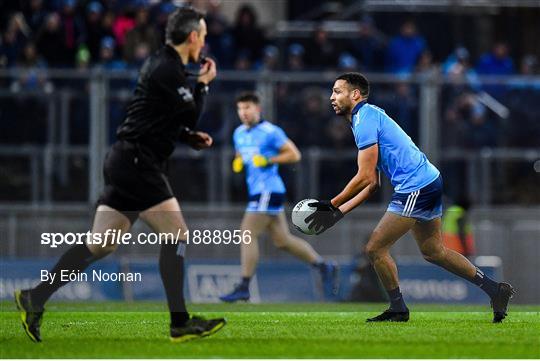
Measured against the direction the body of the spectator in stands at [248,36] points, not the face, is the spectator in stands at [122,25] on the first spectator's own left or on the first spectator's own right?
on the first spectator's own right

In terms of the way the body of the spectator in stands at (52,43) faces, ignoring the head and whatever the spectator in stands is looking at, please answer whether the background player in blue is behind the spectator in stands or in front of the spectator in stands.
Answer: in front

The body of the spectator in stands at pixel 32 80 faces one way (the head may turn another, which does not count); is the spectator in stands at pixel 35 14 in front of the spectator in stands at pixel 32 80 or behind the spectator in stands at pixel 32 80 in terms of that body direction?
behind

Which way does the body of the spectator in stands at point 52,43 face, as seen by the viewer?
toward the camera

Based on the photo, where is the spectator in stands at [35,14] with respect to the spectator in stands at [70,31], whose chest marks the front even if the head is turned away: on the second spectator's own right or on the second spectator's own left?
on the second spectator's own right

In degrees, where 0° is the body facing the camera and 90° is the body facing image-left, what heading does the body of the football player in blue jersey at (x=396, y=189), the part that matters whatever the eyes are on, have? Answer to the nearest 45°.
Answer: approximately 90°

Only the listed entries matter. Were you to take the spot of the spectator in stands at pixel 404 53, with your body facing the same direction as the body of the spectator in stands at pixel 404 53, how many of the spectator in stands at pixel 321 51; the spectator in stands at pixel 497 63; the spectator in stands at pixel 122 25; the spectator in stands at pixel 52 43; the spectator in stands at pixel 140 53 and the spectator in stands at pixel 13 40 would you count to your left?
1

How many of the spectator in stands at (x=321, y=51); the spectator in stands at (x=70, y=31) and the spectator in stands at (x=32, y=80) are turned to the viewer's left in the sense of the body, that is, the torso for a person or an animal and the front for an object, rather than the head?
0

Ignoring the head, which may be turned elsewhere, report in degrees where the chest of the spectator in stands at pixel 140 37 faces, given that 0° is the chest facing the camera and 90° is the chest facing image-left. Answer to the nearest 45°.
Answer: approximately 0°

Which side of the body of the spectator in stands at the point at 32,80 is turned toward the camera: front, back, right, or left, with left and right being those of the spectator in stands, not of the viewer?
front

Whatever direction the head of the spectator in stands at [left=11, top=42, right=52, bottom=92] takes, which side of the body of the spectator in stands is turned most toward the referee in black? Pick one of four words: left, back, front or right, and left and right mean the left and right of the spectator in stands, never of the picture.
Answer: front

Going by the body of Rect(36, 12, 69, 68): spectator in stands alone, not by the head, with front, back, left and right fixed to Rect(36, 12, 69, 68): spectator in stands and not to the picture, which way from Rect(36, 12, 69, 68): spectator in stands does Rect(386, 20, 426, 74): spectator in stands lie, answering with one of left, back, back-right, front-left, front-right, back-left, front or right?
left

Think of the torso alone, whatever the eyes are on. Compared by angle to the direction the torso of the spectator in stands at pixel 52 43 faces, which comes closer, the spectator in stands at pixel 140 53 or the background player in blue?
the background player in blue

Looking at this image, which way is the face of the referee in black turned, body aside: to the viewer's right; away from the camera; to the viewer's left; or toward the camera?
to the viewer's right

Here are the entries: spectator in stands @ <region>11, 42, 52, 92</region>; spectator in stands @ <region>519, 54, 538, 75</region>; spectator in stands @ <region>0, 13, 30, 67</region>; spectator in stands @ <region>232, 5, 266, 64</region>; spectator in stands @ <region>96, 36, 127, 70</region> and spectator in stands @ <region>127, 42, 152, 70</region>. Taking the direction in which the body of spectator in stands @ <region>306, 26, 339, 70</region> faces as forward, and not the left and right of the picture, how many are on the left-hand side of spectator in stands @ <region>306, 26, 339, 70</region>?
1

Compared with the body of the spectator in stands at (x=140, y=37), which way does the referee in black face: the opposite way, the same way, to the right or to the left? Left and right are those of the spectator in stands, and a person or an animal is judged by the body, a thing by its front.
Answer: to the left

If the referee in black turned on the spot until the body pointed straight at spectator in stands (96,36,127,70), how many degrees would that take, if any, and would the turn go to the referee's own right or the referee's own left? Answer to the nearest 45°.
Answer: approximately 90° to the referee's own left

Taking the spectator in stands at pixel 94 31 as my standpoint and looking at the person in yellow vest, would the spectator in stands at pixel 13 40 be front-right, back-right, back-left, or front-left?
back-right
